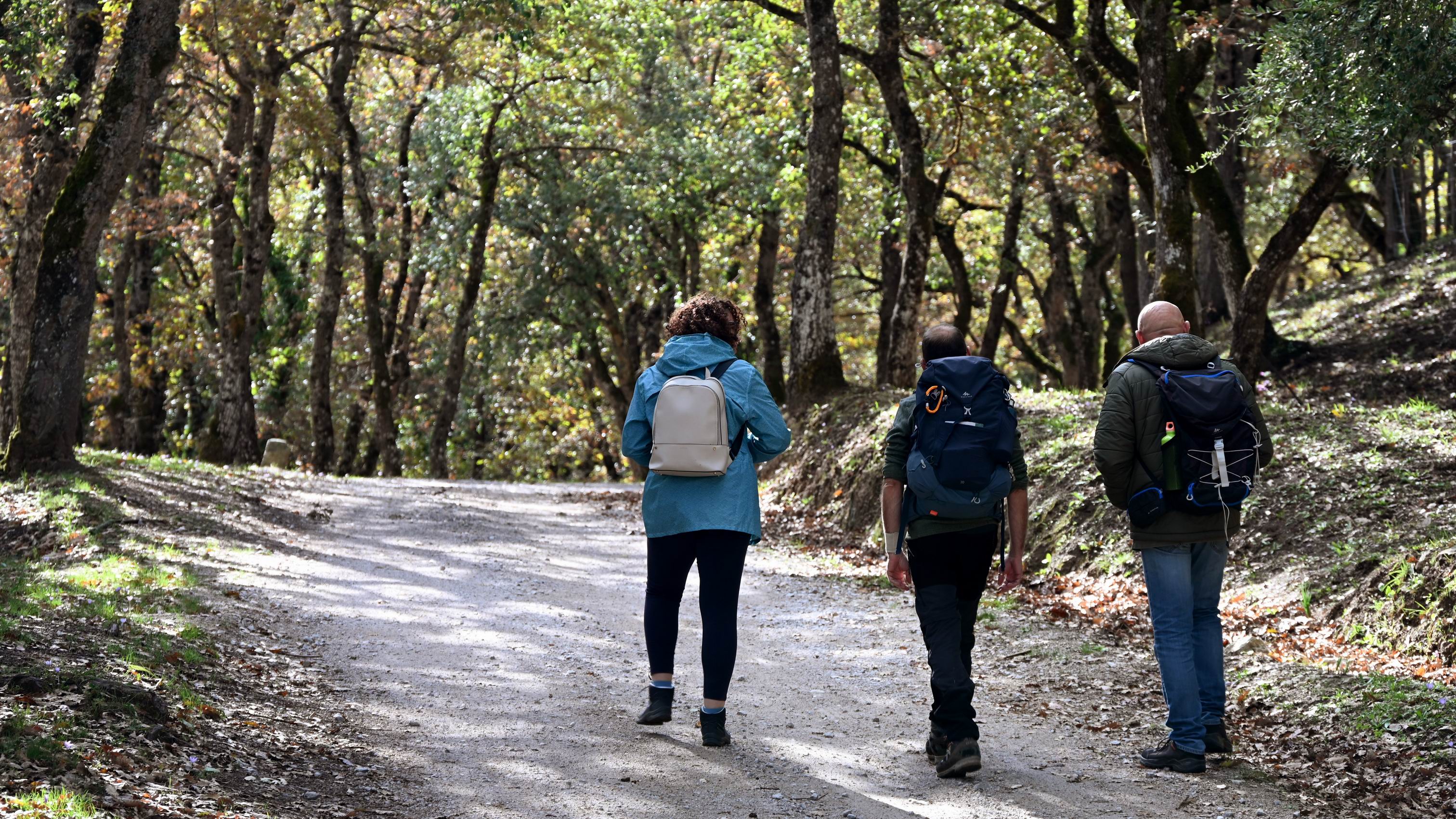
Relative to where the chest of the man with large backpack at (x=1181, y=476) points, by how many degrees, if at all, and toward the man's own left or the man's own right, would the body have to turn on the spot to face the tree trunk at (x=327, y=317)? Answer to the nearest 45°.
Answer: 0° — they already face it

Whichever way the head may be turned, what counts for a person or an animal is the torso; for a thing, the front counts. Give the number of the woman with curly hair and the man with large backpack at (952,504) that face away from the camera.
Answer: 2

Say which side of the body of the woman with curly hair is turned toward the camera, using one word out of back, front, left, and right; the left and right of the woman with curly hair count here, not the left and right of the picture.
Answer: back

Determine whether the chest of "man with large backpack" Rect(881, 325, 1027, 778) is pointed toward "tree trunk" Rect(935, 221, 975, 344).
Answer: yes

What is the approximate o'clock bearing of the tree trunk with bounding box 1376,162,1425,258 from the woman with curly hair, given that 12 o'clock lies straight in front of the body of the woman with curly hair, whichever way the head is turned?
The tree trunk is roughly at 1 o'clock from the woman with curly hair.

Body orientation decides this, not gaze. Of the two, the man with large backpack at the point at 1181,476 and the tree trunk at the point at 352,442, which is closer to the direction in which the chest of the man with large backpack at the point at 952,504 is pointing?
the tree trunk

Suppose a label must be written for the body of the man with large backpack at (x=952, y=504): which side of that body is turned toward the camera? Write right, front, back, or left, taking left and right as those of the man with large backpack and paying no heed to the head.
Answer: back

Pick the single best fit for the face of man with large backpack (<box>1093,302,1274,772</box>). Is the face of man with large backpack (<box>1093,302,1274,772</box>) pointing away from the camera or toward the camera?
away from the camera

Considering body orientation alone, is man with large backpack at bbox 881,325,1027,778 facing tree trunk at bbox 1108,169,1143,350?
yes

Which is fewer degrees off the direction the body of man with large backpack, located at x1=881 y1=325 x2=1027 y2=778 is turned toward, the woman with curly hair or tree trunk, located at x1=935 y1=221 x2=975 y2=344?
the tree trunk
